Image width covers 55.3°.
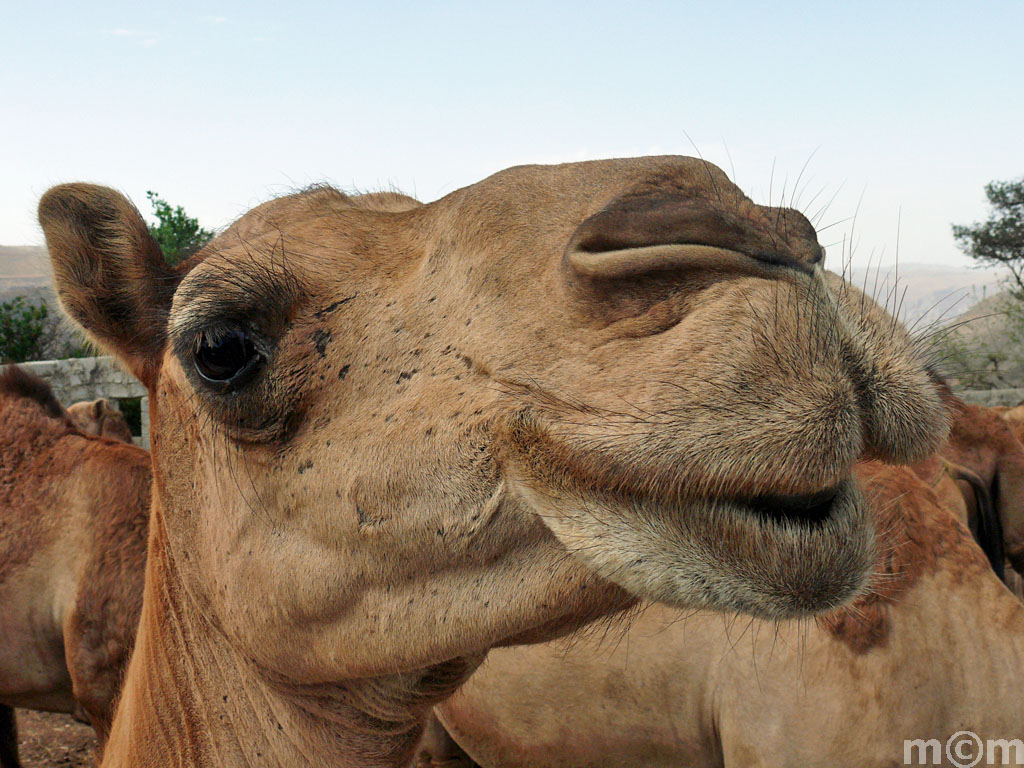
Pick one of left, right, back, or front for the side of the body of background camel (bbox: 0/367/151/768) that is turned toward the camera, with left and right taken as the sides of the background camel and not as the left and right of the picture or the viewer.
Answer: left

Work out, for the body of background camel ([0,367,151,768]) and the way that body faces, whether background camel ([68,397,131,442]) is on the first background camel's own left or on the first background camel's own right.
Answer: on the first background camel's own right

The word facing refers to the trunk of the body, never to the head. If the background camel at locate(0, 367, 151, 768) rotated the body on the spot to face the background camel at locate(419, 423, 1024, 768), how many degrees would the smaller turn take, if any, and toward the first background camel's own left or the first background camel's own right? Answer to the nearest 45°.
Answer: approximately 135° to the first background camel's own left

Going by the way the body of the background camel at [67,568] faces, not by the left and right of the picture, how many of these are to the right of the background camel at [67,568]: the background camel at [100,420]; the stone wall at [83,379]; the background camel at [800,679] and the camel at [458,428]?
2

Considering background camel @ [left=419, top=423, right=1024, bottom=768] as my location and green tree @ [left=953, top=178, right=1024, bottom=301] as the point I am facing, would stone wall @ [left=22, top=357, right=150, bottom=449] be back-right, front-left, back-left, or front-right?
front-left
